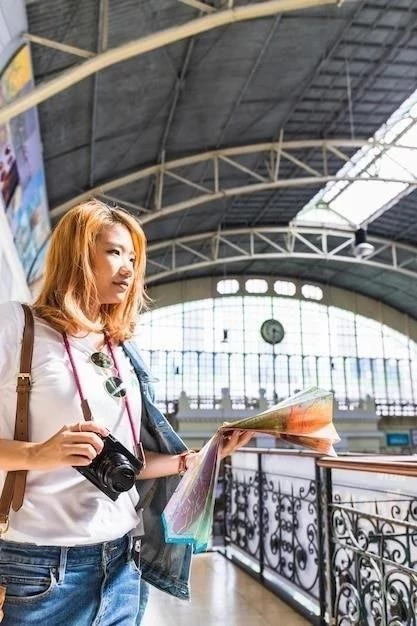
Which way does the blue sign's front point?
toward the camera

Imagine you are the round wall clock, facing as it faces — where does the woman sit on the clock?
The woman is roughly at 12 o'clock from the round wall clock.

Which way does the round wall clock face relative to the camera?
toward the camera

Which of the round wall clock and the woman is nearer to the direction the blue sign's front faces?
the woman

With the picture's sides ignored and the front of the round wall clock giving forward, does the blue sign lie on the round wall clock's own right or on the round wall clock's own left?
on the round wall clock's own left

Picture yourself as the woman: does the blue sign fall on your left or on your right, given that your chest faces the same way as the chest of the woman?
on your left

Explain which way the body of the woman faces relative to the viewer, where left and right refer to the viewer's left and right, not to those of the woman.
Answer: facing the viewer and to the right of the viewer

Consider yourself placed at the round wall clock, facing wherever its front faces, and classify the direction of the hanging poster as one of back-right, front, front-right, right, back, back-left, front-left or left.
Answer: front

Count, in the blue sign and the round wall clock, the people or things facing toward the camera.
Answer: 2

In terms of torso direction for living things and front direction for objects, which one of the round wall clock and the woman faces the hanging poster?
the round wall clock
